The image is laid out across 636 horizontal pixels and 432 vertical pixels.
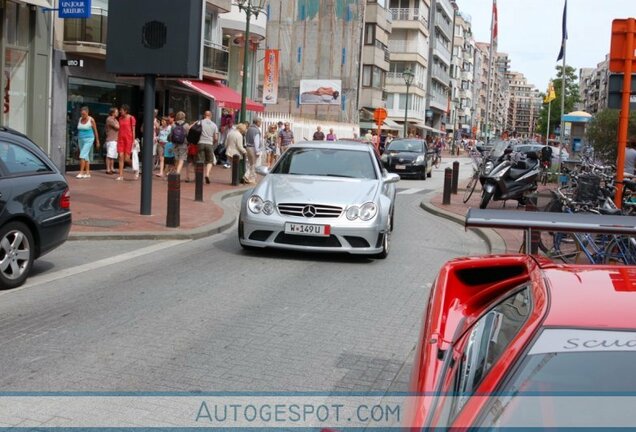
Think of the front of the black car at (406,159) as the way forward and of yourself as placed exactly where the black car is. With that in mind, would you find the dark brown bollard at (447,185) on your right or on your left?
on your left

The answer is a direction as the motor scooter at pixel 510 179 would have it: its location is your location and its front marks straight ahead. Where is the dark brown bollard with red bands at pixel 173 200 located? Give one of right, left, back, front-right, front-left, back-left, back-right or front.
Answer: front

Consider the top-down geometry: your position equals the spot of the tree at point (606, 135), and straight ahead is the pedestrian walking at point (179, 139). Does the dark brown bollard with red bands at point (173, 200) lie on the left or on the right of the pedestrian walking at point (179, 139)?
left

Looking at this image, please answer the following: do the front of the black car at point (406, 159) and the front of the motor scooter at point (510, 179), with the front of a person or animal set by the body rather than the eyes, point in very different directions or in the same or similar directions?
same or similar directions

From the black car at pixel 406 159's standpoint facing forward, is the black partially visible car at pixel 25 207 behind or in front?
in front

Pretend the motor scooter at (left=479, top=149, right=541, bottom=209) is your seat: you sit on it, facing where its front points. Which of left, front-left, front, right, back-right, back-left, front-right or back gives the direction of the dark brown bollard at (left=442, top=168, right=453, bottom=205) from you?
right

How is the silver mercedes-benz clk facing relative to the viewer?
toward the camera

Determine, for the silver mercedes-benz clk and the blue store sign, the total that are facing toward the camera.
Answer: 2

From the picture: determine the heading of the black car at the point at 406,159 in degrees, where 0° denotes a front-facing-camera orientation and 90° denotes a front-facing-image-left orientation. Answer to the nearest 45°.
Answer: approximately 45°

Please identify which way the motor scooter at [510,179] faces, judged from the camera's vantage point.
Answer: facing the viewer and to the left of the viewer

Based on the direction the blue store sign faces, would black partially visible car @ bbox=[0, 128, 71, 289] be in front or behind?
in front

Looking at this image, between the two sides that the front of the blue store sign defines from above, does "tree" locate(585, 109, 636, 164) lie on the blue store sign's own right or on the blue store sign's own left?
on the blue store sign's own left

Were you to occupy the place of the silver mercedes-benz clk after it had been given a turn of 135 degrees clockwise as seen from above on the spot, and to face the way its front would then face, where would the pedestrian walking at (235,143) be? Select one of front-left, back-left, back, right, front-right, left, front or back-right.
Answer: front-right
